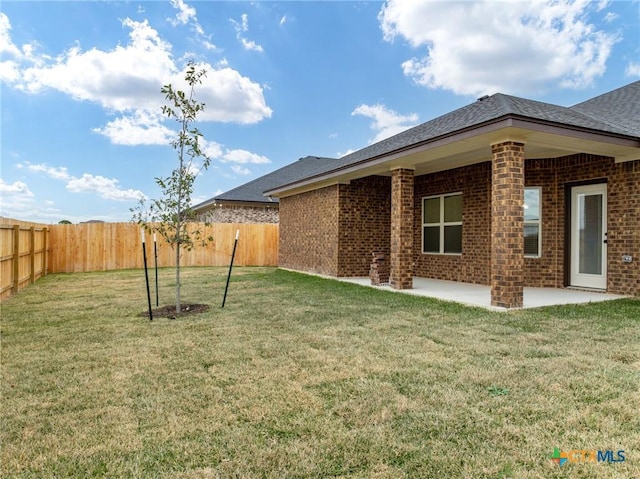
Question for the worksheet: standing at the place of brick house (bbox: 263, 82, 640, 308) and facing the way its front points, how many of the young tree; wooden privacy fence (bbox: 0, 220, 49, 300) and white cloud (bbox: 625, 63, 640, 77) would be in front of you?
1

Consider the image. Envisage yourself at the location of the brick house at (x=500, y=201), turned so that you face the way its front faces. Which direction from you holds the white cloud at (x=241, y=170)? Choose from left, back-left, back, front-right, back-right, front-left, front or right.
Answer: left

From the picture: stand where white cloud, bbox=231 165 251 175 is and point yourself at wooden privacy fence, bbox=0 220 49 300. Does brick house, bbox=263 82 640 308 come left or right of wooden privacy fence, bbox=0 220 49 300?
left

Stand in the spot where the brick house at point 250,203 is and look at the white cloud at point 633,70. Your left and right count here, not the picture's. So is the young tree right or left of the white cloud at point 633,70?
right

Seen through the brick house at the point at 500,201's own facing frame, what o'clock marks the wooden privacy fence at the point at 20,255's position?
The wooden privacy fence is roughly at 7 o'clock from the brick house.

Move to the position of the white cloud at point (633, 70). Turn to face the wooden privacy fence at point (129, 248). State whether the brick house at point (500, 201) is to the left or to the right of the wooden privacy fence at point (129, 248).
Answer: left

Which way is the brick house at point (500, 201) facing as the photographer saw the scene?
facing away from the viewer and to the right of the viewer
